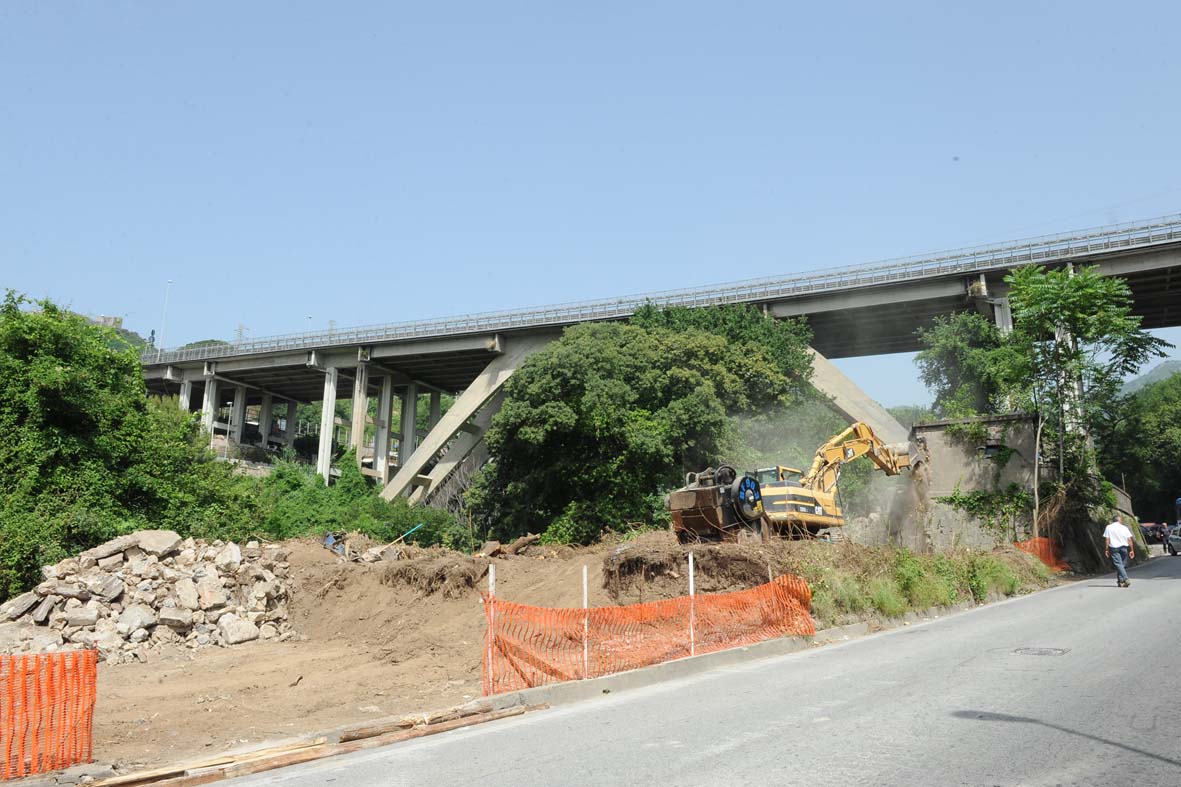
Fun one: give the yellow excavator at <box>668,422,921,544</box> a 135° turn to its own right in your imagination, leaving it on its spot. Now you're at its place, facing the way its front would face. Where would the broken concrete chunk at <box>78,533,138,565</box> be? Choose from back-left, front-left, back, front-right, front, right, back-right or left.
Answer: right

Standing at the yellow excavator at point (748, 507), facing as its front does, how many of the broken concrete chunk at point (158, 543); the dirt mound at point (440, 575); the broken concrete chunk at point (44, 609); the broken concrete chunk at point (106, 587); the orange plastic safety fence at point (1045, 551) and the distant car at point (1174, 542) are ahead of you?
2

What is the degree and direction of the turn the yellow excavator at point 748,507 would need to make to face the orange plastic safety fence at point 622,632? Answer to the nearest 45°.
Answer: approximately 135° to its right

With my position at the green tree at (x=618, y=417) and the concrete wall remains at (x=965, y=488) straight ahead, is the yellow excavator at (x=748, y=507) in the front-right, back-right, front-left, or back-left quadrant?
front-right

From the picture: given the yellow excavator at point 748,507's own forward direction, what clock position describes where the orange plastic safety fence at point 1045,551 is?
The orange plastic safety fence is roughly at 12 o'clock from the yellow excavator.

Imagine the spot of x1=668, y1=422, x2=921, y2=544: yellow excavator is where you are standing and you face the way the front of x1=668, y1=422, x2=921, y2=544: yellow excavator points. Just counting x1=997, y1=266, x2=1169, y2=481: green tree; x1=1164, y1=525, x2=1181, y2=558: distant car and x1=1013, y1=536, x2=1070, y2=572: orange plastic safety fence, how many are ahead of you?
3

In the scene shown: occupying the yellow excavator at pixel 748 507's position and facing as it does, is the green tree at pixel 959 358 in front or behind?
in front

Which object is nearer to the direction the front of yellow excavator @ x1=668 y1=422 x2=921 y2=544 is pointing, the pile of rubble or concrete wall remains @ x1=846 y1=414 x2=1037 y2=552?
the concrete wall remains

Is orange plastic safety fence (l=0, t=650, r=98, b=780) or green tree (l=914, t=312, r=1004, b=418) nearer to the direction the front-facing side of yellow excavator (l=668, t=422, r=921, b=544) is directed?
the green tree

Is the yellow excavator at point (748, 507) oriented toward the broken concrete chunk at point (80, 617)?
no

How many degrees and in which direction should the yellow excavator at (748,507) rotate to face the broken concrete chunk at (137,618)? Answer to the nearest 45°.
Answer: approximately 135° to its left

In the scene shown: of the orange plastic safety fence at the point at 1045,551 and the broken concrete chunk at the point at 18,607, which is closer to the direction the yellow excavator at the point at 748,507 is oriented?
the orange plastic safety fence

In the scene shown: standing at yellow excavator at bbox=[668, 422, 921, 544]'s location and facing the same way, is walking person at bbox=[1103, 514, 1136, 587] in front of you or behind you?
in front

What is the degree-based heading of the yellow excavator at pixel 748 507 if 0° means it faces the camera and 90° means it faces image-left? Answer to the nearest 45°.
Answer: approximately 225°

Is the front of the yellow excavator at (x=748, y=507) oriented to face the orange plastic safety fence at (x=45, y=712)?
no

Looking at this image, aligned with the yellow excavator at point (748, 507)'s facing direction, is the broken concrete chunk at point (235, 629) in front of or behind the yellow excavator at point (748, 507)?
behind

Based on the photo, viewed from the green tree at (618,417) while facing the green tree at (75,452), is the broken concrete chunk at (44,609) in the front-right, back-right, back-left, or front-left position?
front-left
